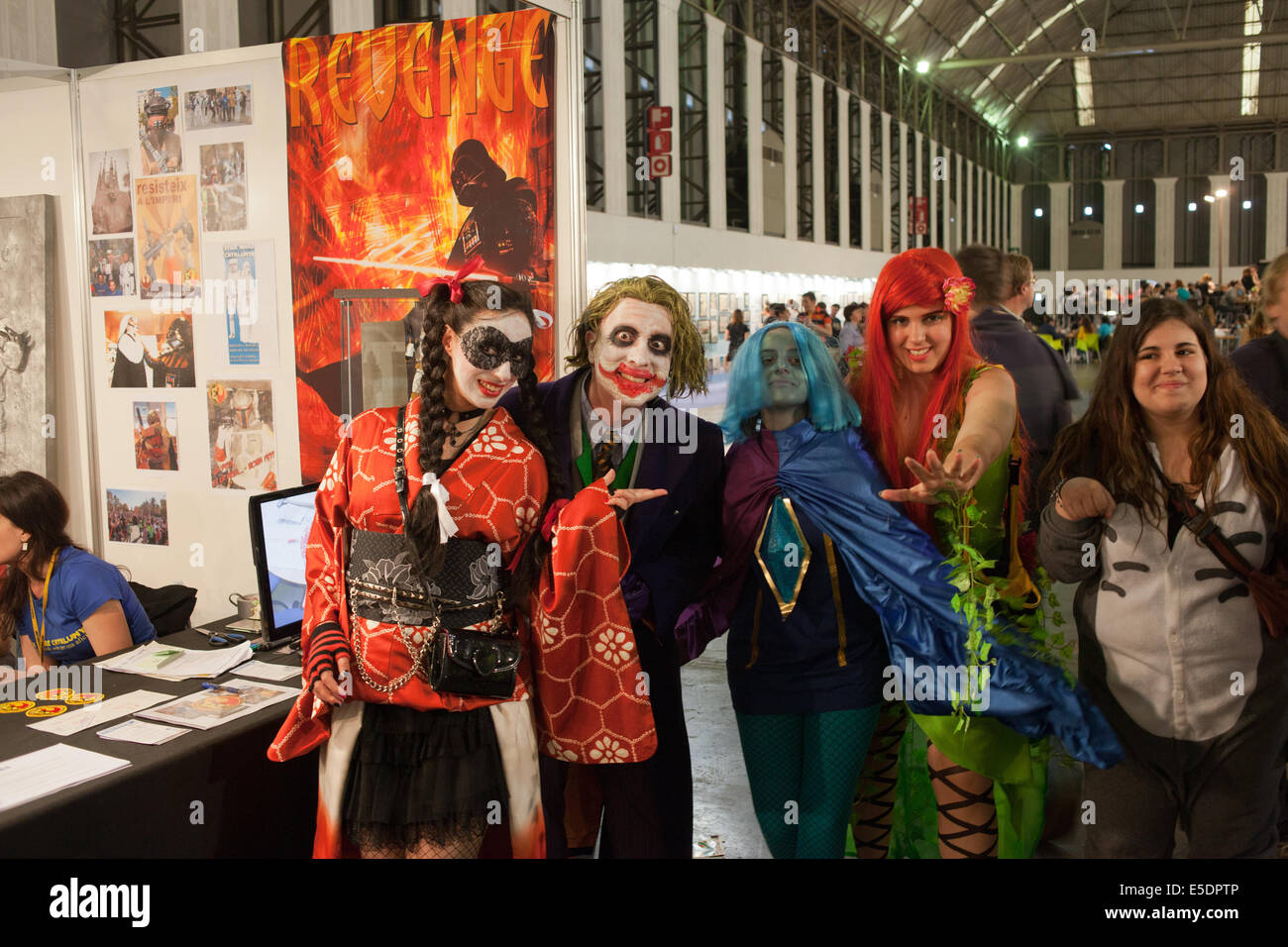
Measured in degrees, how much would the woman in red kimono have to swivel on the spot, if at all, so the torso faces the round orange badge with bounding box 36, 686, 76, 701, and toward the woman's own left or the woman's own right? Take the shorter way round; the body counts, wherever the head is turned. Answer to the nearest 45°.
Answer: approximately 135° to the woman's own right

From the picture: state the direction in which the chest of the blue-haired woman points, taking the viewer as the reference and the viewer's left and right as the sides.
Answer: facing the viewer

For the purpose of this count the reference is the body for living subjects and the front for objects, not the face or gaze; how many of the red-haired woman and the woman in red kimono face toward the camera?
2

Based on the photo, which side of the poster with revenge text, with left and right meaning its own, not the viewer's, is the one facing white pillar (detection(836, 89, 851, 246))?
back

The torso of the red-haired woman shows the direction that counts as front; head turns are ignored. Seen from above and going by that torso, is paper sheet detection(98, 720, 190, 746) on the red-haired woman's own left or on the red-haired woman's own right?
on the red-haired woman's own right

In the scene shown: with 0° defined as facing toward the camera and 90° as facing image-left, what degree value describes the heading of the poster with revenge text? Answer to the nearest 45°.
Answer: approximately 45°

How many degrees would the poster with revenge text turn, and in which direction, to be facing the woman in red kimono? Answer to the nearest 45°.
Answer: approximately 45° to its left

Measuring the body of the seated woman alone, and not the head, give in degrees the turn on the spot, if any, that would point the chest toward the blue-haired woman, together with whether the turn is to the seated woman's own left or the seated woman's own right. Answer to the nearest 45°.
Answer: approximately 90° to the seated woman's own left

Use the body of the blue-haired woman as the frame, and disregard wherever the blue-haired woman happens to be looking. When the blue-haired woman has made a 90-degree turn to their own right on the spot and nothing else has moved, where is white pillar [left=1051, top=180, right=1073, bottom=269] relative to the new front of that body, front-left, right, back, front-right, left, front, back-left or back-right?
right

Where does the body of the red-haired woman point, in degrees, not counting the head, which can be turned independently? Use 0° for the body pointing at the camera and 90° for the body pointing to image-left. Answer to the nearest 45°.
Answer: approximately 0°

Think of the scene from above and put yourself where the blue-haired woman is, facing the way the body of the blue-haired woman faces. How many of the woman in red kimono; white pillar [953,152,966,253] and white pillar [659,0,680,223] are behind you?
2

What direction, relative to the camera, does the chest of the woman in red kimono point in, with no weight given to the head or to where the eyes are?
toward the camera

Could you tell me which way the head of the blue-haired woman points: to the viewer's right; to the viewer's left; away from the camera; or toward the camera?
toward the camera

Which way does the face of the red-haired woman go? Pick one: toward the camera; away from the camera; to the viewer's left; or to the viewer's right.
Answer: toward the camera

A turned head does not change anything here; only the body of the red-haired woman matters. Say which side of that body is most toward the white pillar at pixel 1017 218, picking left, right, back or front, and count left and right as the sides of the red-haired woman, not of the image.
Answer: back
